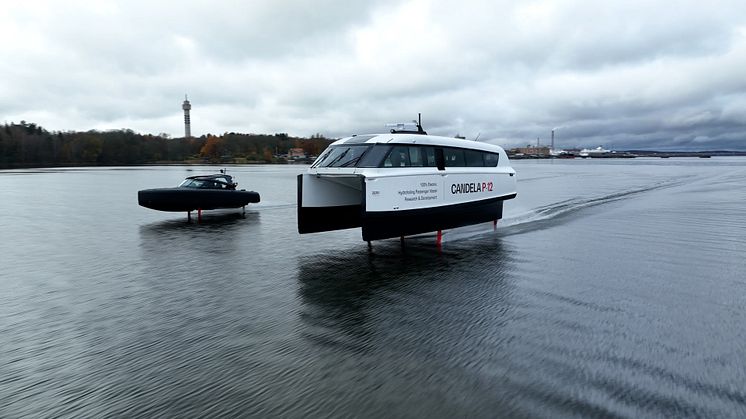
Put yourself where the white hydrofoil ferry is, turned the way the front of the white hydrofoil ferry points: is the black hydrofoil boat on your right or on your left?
on your right

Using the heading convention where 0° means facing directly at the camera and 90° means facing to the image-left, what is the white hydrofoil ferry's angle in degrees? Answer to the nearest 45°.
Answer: approximately 45°
